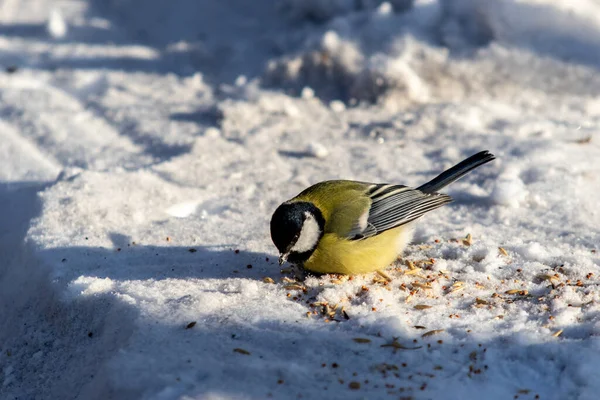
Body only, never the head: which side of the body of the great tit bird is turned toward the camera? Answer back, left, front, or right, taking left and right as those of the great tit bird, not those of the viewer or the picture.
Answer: left

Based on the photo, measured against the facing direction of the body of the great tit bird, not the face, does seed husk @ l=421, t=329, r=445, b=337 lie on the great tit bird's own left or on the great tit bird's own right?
on the great tit bird's own left
